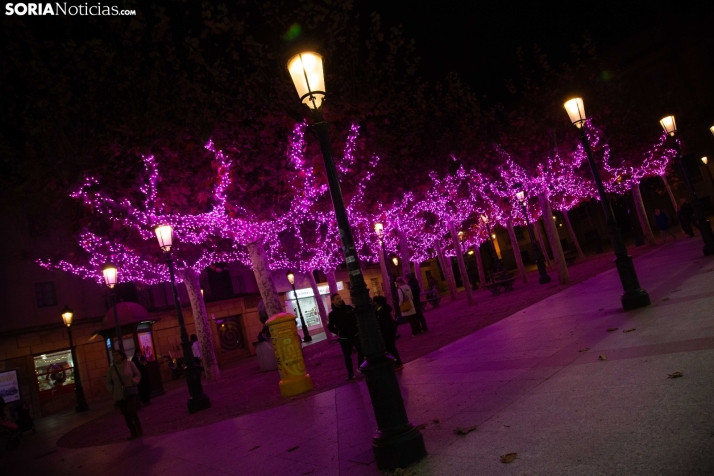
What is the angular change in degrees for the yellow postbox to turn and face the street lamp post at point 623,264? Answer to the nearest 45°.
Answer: approximately 90° to its left

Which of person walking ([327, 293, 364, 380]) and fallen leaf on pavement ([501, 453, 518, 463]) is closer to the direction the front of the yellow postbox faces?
the fallen leaf on pavement

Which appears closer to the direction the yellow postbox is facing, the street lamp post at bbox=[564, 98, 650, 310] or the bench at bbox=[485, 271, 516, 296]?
the street lamp post

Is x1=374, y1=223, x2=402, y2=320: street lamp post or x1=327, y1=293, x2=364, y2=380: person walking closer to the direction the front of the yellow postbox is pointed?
the person walking

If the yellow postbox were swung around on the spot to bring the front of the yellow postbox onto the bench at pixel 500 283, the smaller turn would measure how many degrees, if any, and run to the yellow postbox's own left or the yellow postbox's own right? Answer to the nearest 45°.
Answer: approximately 135° to the yellow postbox's own left

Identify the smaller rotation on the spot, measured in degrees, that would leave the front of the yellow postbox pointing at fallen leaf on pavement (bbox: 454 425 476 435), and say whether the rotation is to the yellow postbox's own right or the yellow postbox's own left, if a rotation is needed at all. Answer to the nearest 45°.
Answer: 0° — it already faces it

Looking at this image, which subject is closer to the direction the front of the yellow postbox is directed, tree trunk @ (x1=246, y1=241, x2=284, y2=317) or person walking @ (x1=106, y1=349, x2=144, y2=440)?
the person walking

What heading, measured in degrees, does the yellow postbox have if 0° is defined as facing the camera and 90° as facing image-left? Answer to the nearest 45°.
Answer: approximately 0°

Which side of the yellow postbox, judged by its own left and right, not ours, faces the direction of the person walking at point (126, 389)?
right

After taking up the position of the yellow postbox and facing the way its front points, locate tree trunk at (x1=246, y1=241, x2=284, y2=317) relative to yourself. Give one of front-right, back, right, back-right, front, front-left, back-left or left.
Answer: back

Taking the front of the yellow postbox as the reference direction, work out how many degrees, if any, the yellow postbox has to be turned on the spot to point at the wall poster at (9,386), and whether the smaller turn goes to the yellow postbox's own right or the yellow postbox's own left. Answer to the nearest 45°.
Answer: approximately 135° to the yellow postbox's own right

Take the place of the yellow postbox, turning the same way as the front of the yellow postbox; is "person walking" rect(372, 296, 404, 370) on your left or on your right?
on your left
